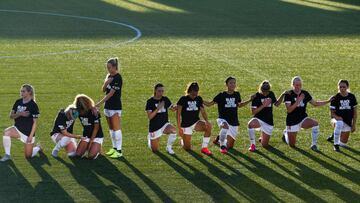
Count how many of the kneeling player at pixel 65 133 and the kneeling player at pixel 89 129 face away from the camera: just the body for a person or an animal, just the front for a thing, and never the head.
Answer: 0

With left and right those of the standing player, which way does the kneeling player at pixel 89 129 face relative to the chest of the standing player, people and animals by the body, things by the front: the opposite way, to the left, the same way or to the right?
the same way

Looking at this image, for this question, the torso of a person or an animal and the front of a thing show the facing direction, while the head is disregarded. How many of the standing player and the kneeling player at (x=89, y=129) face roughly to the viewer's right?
0

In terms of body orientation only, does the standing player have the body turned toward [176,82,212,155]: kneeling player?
no

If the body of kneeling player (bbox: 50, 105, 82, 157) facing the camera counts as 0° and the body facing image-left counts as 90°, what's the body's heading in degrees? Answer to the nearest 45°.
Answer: approximately 315°

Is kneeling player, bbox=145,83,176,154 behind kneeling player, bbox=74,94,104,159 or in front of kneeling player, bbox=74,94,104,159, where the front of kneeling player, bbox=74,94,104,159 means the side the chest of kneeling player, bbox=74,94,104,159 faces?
behind

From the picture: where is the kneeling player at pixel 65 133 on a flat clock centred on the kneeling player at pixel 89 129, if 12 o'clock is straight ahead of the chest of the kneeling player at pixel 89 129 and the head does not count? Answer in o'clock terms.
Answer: the kneeling player at pixel 65 133 is roughly at 2 o'clock from the kneeling player at pixel 89 129.

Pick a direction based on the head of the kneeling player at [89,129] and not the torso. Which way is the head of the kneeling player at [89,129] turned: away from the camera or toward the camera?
toward the camera

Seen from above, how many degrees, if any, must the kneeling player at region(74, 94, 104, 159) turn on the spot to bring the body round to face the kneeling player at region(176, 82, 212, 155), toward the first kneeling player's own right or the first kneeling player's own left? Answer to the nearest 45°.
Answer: approximately 135° to the first kneeling player's own left

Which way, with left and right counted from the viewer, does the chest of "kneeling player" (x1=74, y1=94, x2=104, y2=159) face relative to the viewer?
facing the viewer and to the left of the viewer

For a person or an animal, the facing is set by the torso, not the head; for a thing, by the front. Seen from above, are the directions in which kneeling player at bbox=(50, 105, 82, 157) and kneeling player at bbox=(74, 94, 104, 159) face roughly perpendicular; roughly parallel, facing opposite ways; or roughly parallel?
roughly perpendicular

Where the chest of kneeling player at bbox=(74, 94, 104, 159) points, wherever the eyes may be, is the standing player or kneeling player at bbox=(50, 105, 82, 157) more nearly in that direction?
the kneeling player

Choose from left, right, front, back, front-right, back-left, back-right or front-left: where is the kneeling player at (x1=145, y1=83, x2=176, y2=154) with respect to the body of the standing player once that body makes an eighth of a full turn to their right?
back
